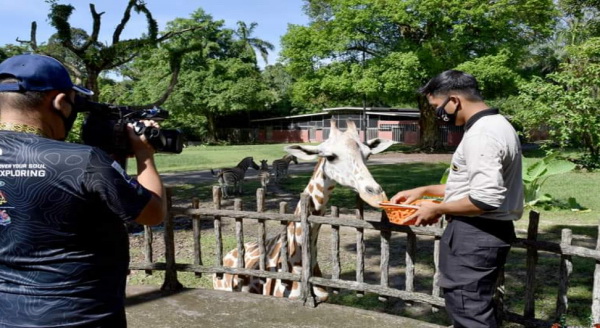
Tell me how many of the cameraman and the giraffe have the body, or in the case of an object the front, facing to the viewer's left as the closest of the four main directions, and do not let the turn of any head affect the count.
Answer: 0

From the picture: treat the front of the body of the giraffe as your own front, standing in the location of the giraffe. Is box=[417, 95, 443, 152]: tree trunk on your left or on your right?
on your left

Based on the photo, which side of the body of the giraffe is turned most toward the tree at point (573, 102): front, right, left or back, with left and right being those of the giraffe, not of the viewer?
left

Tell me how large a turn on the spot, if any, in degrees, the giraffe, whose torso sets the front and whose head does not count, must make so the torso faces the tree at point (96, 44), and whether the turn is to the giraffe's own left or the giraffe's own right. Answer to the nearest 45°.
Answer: approximately 180°

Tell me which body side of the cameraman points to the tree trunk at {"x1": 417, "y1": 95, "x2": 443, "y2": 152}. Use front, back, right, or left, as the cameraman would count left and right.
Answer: front

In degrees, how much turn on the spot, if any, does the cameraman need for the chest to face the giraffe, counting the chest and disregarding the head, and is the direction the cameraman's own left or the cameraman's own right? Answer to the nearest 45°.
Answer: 0° — they already face it

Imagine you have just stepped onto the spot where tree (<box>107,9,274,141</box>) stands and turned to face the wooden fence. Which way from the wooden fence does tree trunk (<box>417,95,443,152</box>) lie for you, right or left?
left

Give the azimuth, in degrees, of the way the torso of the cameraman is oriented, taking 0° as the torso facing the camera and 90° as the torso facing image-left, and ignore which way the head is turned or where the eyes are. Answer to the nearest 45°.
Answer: approximately 225°

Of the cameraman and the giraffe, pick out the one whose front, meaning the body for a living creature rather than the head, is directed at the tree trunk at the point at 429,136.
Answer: the cameraman

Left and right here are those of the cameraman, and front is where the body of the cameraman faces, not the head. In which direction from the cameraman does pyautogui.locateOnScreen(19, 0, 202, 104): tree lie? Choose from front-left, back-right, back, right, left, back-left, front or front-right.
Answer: front-left

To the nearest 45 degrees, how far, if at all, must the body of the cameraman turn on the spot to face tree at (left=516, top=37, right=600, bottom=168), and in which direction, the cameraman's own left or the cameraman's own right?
0° — they already face it

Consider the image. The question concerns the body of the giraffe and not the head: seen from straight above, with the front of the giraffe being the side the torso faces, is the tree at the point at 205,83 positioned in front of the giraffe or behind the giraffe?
behind

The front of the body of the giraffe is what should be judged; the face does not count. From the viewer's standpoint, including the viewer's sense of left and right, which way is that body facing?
facing the viewer and to the right of the viewer
